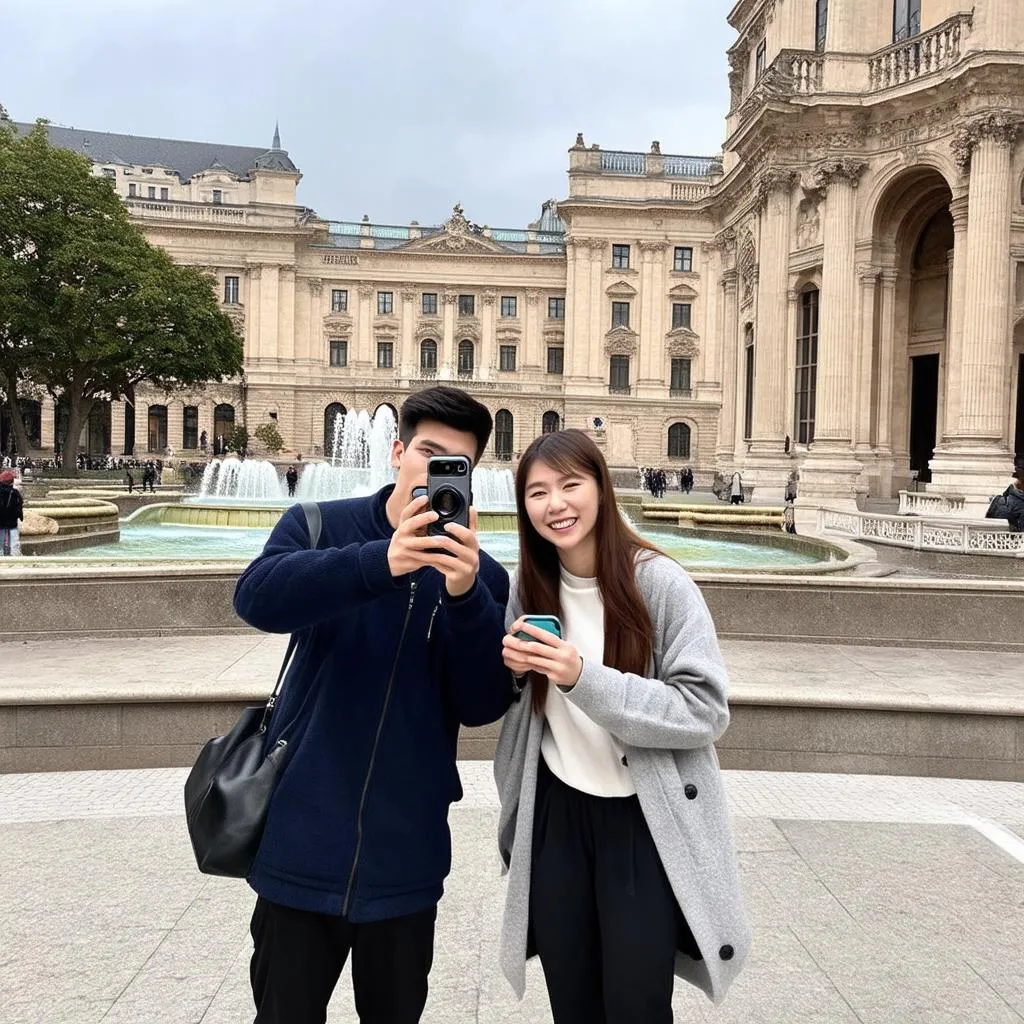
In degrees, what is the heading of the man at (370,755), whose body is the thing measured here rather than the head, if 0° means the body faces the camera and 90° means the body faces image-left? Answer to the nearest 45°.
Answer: approximately 0°

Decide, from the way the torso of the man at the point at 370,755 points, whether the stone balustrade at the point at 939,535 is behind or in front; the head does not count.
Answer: behind

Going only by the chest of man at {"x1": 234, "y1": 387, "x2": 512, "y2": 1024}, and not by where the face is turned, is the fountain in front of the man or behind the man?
behind

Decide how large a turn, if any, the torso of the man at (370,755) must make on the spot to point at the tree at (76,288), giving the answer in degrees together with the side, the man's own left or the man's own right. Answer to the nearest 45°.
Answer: approximately 180°

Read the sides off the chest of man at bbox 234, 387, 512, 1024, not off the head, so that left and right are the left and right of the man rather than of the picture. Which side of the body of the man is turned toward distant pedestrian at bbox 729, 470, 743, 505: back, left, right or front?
back

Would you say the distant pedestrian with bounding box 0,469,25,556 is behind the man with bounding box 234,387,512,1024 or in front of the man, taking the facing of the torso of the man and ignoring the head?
behind
